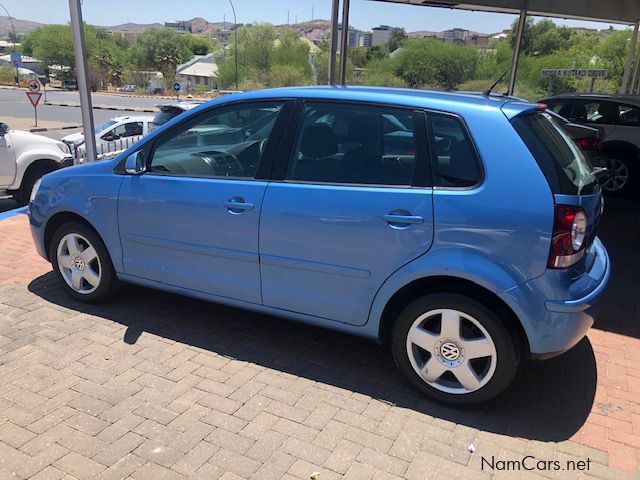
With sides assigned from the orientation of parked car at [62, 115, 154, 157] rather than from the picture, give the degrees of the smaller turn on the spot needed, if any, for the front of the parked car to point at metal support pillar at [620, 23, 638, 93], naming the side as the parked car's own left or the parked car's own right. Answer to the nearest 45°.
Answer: approximately 135° to the parked car's own left

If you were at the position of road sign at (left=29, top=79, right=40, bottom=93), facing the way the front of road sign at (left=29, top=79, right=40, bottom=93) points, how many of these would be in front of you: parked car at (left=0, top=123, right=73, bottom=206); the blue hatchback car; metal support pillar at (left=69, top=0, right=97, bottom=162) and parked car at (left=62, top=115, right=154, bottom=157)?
4

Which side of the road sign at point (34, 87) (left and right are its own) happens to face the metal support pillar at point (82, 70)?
front

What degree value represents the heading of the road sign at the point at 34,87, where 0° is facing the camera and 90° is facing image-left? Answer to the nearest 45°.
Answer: approximately 0°

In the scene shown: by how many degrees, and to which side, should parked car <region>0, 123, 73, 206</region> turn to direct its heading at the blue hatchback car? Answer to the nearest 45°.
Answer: approximately 90° to its right

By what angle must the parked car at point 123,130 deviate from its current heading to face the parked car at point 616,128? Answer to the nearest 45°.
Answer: approximately 90° to its left

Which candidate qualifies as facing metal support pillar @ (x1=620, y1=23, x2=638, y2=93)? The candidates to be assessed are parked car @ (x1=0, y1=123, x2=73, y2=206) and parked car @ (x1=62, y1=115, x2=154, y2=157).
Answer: parked car @ (x1=0, y1=123, x2=73, y2=206)

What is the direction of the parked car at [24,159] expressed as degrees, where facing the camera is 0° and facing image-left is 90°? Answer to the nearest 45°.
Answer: approximately 270°

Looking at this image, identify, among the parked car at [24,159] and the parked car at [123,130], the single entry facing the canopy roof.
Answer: the parked car at [24,159]

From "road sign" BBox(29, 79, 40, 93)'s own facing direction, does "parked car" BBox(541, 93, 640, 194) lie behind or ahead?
ahead

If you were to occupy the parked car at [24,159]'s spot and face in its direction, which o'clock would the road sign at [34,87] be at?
The road sign is roughly at 9 o'clock from the parked car.

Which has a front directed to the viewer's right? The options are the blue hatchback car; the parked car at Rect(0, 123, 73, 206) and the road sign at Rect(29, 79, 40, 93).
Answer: the parked car

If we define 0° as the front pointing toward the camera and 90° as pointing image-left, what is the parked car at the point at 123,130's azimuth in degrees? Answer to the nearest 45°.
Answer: approximately 45°

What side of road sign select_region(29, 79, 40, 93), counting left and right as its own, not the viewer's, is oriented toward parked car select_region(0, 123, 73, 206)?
front
